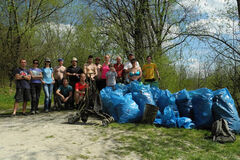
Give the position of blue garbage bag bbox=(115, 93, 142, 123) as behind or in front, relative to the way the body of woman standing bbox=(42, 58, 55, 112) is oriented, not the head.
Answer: in front

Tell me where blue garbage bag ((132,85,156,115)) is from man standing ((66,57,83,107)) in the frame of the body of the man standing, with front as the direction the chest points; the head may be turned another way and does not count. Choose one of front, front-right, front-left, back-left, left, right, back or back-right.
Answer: front-left

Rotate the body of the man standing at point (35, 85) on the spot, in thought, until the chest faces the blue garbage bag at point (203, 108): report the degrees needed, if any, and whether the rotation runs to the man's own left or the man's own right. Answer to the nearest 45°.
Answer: approximately 45° to the man's own left

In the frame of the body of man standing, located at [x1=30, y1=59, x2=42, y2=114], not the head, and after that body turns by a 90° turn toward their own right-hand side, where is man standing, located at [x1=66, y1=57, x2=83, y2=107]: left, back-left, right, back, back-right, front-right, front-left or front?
back

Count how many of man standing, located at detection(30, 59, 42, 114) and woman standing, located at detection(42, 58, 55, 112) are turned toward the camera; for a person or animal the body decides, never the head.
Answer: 2

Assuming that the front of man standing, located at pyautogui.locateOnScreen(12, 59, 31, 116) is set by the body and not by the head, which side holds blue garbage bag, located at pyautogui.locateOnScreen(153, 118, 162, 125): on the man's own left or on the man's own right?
on the man's own left

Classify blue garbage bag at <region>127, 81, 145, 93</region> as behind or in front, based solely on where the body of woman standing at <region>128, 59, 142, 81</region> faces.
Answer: in front

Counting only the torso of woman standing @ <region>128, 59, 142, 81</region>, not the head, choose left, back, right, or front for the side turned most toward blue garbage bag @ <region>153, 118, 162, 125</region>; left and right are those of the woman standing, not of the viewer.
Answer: front
